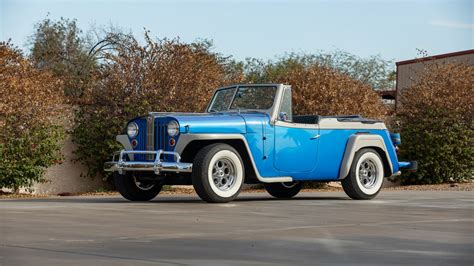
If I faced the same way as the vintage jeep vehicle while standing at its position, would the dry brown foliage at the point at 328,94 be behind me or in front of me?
behind

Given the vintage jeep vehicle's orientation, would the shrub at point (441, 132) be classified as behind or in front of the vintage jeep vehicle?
behind

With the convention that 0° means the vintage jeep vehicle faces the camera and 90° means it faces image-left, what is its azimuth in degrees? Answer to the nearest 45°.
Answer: approximately 45°
